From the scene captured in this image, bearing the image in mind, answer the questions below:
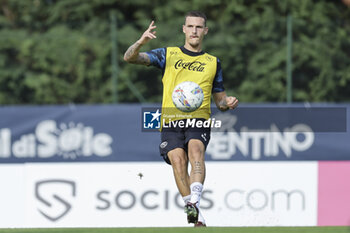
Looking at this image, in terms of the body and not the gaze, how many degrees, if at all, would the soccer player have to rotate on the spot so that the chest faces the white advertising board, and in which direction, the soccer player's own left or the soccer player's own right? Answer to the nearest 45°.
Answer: approximately 135° to the soccer player's own right

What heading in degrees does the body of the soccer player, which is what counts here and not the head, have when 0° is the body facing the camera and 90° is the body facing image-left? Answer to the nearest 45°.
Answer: approximately 0°
